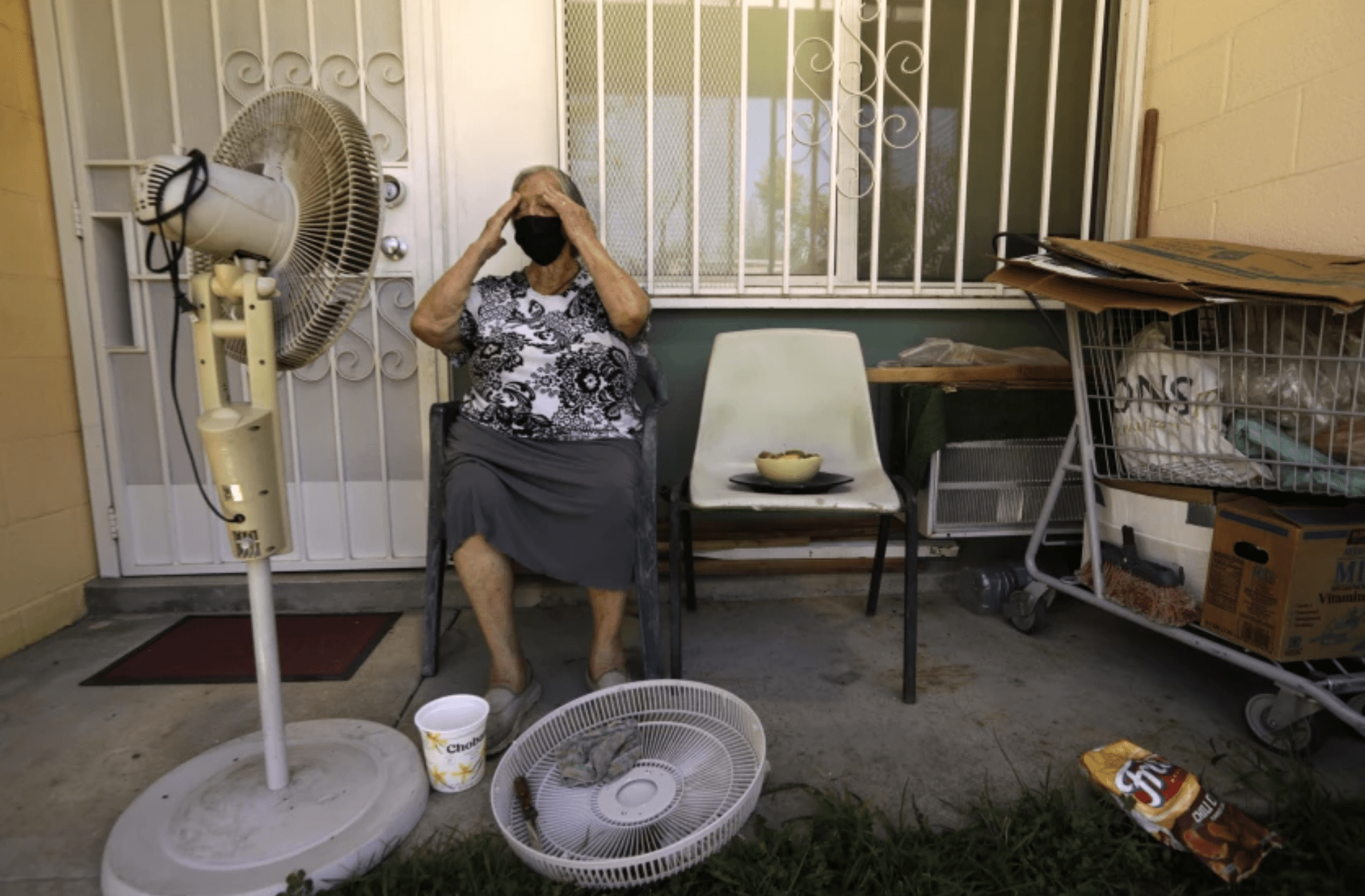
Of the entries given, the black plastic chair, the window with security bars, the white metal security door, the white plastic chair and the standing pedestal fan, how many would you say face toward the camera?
4

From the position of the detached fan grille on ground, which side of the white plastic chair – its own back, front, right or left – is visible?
front

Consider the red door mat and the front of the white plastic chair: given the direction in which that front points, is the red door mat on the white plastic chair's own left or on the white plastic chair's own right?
on the white plastic chair's own right

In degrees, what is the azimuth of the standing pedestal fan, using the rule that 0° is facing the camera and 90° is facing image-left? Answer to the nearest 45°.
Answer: approximately 225°

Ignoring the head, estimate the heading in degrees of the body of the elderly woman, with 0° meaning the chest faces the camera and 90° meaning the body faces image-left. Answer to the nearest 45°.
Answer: approximately 0°

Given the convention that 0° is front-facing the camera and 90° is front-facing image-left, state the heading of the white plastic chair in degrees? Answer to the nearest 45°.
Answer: approximately 0°
